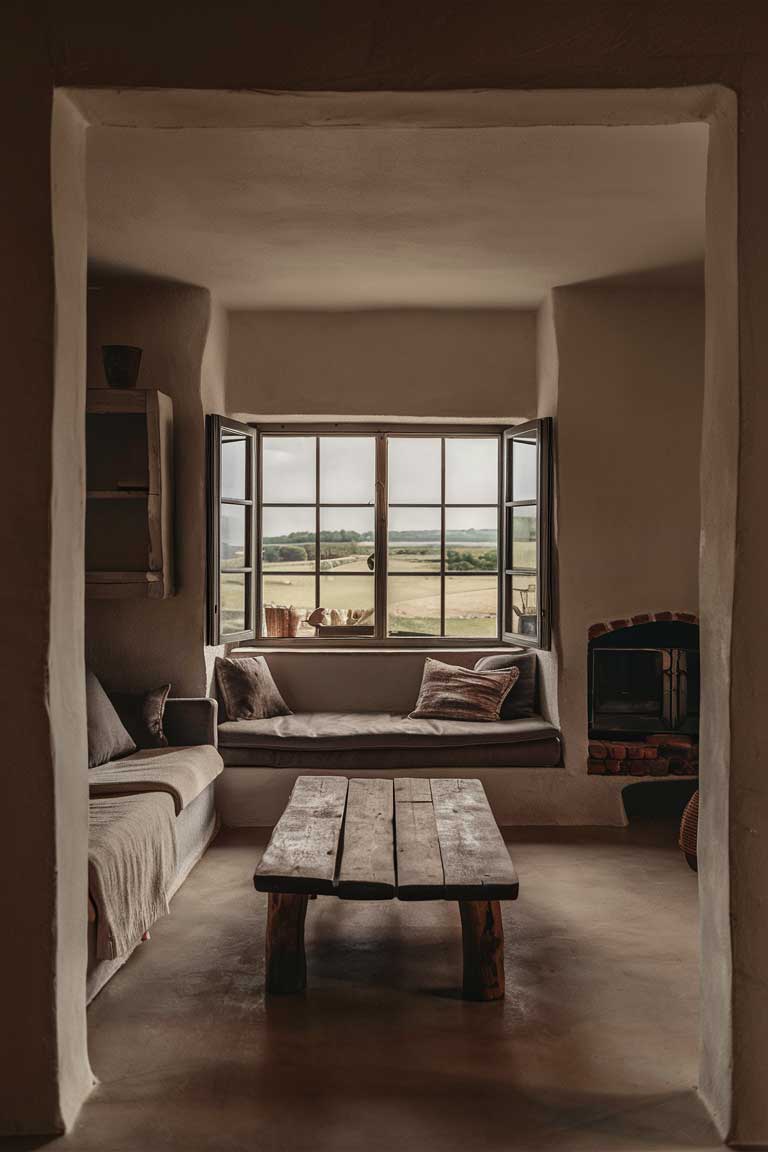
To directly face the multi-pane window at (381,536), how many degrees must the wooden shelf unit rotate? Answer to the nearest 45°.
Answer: approximately 90° to its left

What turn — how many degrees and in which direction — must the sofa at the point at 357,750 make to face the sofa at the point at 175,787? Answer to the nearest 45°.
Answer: approximately 45° to its right

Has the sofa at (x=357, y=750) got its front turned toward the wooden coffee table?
yes

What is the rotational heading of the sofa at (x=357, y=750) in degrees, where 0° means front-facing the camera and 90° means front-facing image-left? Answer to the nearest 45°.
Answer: approximately 0°

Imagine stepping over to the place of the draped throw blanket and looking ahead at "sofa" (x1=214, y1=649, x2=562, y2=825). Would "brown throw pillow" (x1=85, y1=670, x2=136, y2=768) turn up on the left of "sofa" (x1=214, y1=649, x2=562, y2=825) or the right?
left
